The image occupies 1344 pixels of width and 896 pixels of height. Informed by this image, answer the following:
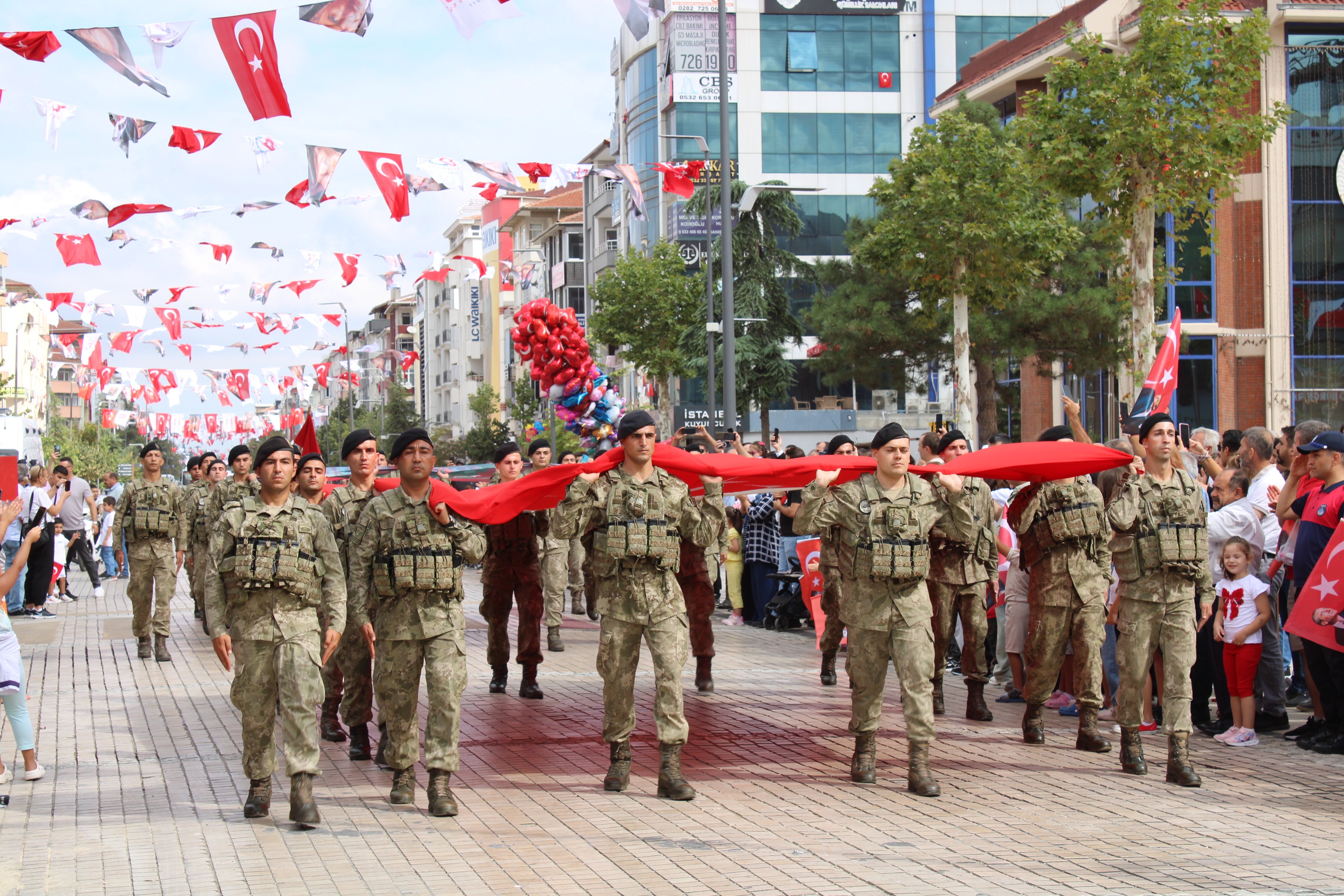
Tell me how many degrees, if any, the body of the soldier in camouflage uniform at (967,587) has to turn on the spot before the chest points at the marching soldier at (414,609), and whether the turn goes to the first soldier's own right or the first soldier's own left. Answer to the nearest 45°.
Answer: approximately 45° to the first soldier's own right

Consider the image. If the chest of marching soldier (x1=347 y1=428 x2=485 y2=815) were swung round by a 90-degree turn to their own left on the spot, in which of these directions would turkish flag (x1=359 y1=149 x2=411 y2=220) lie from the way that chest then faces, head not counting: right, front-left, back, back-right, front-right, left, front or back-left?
left

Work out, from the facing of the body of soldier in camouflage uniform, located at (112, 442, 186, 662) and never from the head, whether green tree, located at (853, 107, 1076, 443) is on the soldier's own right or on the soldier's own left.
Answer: on the soldier's own left

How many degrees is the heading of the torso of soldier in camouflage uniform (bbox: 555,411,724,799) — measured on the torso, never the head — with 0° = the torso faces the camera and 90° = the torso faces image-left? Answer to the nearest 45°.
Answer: approximately 0°

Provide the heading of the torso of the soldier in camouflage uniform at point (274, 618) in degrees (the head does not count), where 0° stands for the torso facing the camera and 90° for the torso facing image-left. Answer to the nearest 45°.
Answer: approximately 0°
